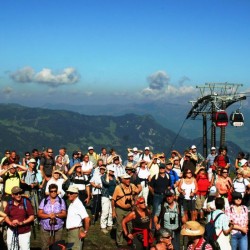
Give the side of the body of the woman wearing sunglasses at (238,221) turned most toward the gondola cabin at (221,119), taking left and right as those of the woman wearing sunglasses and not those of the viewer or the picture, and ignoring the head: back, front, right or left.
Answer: back

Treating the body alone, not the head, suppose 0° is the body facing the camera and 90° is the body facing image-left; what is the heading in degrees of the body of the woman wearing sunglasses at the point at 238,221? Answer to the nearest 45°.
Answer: approximately 0°

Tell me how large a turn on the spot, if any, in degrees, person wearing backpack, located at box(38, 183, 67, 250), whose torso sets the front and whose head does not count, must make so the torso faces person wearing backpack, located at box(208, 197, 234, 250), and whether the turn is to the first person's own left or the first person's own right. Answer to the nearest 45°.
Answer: approximately 90° to the first person's own left

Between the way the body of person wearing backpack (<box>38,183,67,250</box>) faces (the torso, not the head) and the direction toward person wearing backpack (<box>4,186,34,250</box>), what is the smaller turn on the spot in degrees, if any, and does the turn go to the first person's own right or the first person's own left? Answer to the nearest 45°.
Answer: approximately 90° to the first person's own right

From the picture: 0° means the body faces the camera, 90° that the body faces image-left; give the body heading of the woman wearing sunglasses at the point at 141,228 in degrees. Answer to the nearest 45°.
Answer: approximately 315°

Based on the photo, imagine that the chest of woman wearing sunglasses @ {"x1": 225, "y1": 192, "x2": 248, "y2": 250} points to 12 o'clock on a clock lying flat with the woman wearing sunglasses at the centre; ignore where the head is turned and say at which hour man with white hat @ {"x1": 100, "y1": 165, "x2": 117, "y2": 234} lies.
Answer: The man with white hat is roughly at 4 o'clock from the woman wearing sunglasses.

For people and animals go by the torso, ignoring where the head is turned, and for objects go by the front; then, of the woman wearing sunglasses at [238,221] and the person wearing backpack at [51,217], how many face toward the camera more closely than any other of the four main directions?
2

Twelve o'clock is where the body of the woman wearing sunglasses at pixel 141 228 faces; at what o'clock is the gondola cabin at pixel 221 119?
The gondola cabin is roughly at 8 o'clock from the woman wearing sunglasses.

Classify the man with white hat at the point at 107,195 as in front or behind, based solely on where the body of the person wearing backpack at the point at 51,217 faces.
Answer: behind

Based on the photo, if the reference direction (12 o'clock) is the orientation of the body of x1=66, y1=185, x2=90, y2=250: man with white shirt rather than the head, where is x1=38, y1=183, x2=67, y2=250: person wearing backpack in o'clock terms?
The person wearing backpack is roughly at 2 o'clock from the man with white shirt.

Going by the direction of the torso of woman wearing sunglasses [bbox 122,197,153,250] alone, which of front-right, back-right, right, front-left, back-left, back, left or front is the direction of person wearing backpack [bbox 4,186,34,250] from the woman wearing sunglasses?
back-right

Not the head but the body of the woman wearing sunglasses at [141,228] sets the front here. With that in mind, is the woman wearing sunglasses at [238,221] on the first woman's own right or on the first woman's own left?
on the first woman's own left

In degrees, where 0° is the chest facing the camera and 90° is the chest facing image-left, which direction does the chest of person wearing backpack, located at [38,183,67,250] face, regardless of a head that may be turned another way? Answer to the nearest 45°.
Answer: approximately 0°

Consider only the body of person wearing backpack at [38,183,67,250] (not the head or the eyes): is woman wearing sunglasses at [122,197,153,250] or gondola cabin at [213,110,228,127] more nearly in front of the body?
the woman wearing sunglasses
